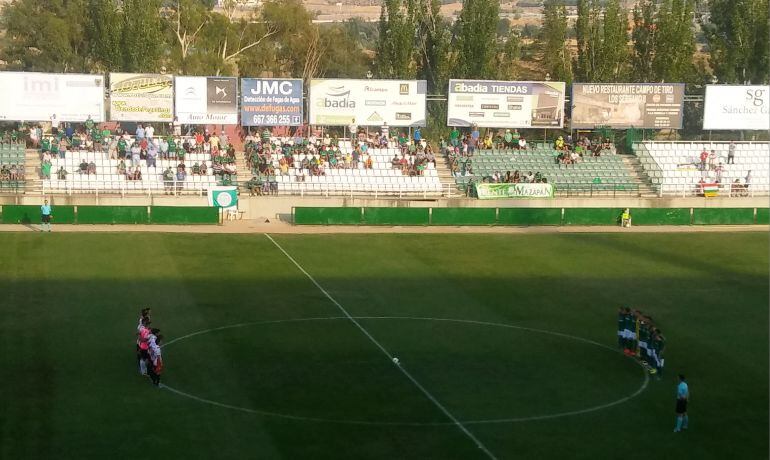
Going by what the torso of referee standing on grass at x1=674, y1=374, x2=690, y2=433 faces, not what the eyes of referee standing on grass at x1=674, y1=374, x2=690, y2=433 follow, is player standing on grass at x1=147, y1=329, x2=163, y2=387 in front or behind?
in front

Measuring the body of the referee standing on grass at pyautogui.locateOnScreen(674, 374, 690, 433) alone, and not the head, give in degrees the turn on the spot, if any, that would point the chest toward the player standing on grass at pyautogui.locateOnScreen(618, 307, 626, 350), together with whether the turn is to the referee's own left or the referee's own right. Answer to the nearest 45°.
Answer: approximately 90° to the referee's own right

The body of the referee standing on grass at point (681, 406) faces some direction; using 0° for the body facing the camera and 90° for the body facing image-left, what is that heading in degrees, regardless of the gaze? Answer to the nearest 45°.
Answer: approximately 90°

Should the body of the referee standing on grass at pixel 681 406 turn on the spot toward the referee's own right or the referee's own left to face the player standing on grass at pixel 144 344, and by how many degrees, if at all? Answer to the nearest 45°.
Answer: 0° — they already face them
